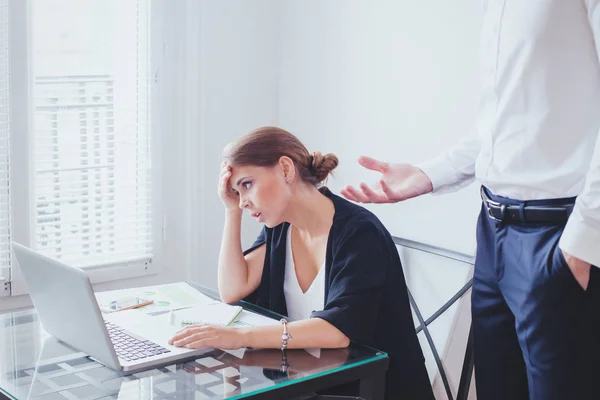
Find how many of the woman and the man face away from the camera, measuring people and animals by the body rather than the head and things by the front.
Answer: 0

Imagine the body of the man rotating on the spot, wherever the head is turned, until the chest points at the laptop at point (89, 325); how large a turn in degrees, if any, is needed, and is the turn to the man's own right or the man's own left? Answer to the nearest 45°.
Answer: approximately 45° to the man's own right

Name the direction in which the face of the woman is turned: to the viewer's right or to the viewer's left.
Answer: to the viewer's left

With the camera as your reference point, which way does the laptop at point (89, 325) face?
facing away from the viewer and to the right of the viewer

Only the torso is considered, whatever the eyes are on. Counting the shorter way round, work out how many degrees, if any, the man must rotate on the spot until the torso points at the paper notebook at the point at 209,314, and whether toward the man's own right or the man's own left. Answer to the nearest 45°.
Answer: approximately 45° to the man's own right

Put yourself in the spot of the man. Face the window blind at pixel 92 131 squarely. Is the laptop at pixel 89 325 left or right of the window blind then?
left

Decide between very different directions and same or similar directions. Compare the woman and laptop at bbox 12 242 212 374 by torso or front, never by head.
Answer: very different directions

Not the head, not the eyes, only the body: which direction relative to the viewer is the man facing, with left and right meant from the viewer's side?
facing the viewer and to the left of the viewer

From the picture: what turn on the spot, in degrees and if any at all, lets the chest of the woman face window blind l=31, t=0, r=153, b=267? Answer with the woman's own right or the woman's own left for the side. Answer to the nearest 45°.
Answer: approximately 90° to the woman's own right

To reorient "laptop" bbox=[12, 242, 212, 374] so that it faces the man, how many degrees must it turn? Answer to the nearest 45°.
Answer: approximately 45° to its right

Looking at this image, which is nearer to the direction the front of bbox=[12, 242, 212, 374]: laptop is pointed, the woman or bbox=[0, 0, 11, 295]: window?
the woman

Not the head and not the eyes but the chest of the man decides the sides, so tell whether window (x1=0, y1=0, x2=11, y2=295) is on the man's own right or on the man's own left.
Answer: on the man's own right
